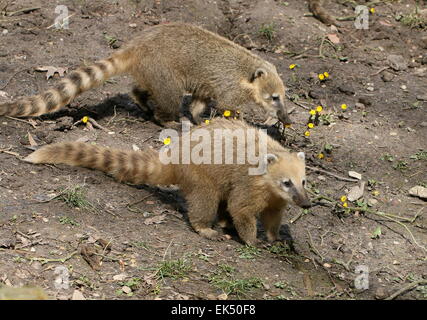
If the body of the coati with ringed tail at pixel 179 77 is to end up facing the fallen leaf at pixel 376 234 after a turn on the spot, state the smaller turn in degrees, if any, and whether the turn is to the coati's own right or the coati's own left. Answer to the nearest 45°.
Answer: approximately 45° to the coati's own right

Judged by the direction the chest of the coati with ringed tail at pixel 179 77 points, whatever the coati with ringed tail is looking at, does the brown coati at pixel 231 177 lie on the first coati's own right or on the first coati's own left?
on the first coati's own right

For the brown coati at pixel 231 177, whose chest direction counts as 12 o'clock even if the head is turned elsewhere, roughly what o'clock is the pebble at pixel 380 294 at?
The pebble is roughly at 12 o'clock from the brown coati.

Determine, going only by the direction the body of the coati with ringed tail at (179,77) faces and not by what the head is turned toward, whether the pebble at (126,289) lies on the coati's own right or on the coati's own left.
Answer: on the coati's own right

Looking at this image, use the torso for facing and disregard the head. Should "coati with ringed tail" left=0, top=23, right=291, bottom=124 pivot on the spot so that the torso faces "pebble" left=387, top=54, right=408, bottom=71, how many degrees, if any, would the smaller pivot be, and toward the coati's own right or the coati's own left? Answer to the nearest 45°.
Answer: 0° — it already faces it

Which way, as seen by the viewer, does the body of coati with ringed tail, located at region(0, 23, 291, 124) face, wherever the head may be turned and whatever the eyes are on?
to the viewer's right

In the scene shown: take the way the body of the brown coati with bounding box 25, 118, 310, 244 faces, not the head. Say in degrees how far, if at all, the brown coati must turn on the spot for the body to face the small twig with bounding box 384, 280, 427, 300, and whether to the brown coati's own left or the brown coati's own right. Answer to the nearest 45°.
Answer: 0° — it already faces it

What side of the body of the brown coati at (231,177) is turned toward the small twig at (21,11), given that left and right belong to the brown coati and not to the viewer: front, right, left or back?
back

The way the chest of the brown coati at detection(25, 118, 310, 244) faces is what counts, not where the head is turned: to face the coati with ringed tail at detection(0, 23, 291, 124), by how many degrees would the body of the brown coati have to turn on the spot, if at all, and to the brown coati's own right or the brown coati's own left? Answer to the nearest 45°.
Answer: approximately 135° to the brown coati's own left

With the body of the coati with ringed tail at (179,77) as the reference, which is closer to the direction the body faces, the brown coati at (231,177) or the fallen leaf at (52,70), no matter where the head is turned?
the brown coati
